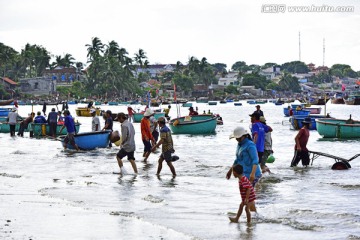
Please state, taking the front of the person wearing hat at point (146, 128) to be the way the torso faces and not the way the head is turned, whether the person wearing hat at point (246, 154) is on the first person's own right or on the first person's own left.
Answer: on the first person's own right

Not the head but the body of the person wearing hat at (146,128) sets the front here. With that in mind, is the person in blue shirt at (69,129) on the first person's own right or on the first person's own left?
on the first person's own left
